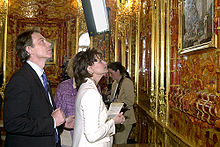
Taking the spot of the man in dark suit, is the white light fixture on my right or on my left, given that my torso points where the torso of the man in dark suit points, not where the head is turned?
on my left

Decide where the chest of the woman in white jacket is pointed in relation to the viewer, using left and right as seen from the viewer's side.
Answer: facing to the right of the viewer

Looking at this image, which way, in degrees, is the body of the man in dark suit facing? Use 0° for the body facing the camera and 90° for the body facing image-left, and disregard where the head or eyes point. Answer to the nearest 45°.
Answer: approximately 270°

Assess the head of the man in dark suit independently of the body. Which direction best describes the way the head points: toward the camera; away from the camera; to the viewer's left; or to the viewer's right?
to the viewer's right

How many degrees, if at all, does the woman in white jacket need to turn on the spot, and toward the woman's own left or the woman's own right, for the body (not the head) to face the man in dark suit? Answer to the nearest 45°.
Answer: approximately 180°

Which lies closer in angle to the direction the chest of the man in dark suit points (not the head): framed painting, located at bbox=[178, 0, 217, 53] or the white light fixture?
the framed painting

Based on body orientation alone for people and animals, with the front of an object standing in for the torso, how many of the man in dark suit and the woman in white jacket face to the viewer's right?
2

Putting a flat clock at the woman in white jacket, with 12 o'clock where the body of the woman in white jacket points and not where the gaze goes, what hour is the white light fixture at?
The white light fixture is roughly at 9 o'clock from the woman in white jacket.

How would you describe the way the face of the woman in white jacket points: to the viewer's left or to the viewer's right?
to the viewer's right

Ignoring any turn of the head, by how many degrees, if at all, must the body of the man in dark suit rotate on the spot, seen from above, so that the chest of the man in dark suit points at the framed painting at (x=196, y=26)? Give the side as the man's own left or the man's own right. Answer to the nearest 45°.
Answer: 0° — they already face it
